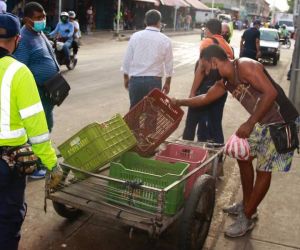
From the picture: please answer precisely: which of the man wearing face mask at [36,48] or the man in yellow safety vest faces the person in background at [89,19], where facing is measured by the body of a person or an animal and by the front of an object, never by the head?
the man in yellow safety vest

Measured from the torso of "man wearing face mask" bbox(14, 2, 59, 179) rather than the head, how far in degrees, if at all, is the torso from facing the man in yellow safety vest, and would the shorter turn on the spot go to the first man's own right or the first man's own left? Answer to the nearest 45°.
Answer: approximately 45° to the first man's own right

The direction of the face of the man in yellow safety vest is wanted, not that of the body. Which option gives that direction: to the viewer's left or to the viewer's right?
to the viewer's right

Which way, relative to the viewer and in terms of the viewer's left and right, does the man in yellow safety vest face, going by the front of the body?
facing away from the viewer

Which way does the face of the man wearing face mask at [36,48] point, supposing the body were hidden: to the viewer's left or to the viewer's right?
to the viewer's right

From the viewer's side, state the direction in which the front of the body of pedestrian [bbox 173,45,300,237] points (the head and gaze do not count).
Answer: to the viewer's left
